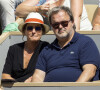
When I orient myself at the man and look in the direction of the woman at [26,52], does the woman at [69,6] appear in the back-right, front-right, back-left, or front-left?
front-right

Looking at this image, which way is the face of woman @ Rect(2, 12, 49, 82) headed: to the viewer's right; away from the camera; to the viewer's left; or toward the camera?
toward the camera

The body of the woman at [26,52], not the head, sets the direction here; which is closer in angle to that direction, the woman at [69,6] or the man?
the man

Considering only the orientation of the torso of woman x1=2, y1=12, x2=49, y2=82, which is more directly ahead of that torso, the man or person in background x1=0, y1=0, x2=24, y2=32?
the man

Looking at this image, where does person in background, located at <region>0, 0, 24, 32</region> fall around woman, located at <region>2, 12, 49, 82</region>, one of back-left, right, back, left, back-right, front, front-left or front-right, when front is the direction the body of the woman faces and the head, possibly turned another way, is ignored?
back

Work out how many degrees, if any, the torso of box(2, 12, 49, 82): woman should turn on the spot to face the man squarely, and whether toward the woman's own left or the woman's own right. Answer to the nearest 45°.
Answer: approximately 45° to the woman's own left

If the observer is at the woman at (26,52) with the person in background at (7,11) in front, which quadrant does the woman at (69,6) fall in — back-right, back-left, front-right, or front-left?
front-right

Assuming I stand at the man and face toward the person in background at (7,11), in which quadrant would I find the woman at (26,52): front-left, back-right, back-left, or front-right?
front-left

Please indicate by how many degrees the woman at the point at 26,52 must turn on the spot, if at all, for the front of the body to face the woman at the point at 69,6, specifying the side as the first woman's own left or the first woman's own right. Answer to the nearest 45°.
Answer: approximately 135° to the first woman's own left

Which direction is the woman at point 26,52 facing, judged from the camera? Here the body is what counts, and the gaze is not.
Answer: toward the camera
